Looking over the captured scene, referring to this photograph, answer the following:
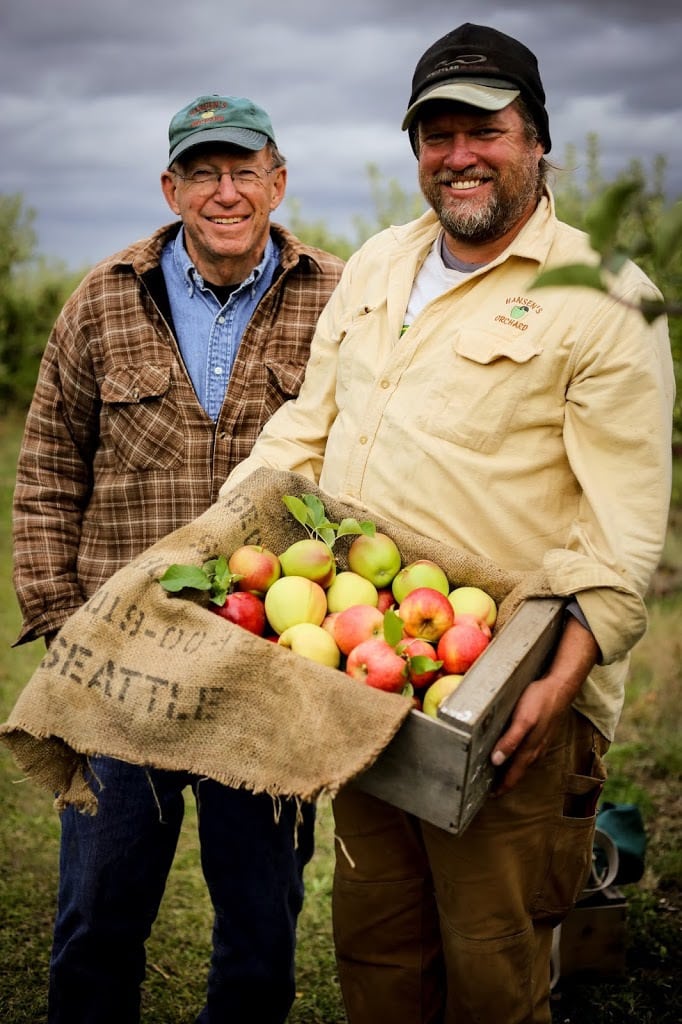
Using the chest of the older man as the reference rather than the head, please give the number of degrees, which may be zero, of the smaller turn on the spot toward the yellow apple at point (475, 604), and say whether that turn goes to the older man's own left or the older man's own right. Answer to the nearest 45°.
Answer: approximately 45° to the older man's own left

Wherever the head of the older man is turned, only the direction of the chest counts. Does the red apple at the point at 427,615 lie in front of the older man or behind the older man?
in front

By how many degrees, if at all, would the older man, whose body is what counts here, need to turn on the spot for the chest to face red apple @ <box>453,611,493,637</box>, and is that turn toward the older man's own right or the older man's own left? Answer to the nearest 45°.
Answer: approximately 45° to the older man's own left

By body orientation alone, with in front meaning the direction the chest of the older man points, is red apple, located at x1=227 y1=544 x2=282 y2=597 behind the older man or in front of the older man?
in front

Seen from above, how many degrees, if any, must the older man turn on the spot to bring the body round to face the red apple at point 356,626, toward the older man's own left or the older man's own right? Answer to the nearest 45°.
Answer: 0° — they already face it

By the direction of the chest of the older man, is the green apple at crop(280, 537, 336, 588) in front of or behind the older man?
in front

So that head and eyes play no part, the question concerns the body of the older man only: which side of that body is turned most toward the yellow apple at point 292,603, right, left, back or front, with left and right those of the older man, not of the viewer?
front

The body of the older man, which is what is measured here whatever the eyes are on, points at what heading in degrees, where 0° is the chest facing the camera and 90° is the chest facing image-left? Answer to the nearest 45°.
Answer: approximately 0°
